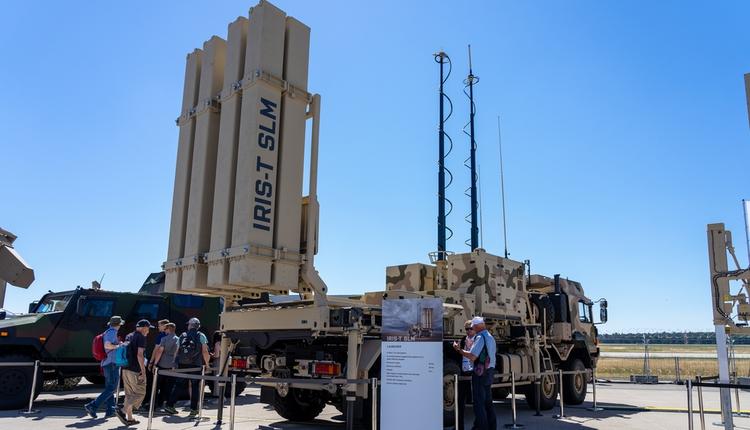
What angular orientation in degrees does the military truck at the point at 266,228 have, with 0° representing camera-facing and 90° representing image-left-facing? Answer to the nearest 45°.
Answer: approximately 225°

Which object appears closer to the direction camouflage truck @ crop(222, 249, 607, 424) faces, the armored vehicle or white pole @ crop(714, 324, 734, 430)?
the white pole

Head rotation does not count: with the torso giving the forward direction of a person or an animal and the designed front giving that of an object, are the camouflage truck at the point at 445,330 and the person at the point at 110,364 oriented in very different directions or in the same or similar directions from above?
same or similar directions

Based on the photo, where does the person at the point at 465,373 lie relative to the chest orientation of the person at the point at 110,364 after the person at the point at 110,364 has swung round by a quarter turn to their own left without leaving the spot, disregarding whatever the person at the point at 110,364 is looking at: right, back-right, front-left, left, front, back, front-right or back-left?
back-right
